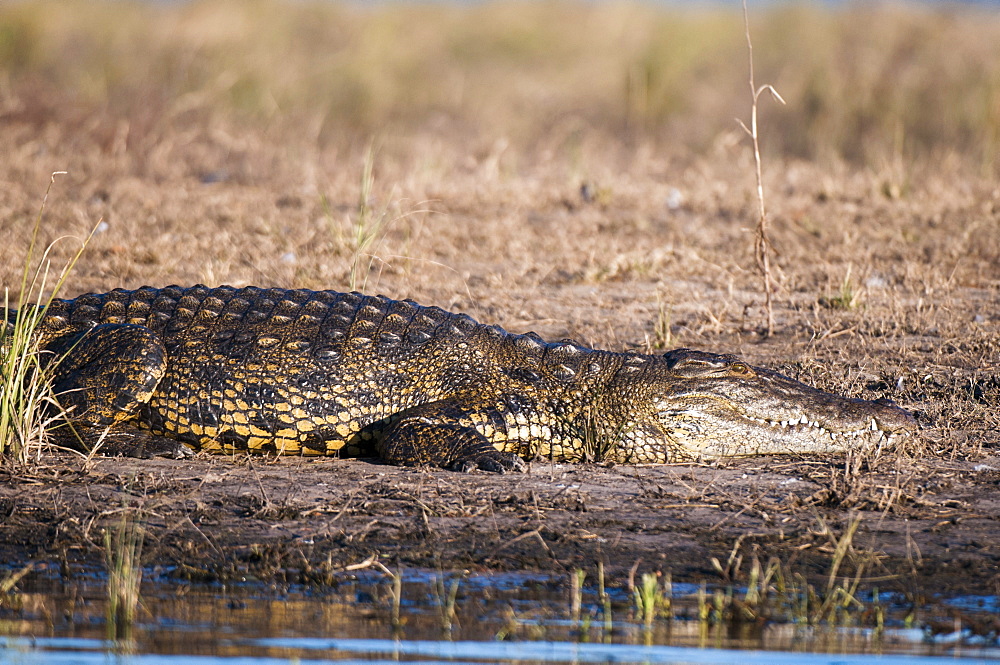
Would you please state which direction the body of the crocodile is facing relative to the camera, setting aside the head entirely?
to the viewer's right
